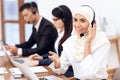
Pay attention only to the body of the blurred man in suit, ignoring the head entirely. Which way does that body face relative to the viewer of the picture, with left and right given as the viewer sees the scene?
facing to the left of the viewer

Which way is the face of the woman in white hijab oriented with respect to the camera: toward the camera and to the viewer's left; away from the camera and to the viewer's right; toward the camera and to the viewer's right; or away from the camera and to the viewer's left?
toward the camera and to the viewer's left

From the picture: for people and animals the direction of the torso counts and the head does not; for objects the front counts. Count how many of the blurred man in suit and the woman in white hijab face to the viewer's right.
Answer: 0

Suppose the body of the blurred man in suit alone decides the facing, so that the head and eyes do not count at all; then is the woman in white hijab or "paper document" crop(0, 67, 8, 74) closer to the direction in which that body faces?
the paper document

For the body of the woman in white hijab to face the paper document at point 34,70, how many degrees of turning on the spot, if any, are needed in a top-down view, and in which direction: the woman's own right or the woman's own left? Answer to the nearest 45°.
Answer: approximately 45° to the woman's own right

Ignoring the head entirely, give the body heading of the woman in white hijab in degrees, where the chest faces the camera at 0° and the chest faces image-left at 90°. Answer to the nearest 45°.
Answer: approximately 45°

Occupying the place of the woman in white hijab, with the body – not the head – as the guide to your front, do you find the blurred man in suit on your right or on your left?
on your right
